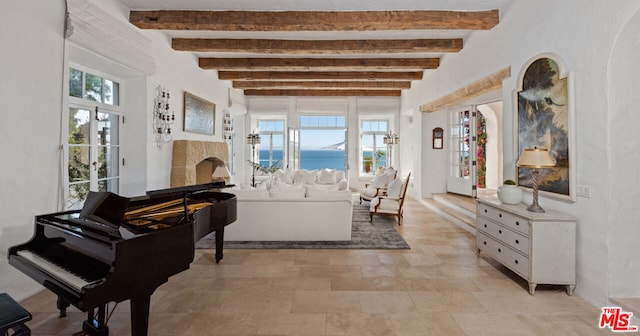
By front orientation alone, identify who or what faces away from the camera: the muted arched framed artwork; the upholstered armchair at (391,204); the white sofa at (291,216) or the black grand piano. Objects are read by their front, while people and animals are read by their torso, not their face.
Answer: the white sofa

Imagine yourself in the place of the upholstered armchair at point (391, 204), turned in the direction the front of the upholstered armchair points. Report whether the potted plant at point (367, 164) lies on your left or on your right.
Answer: on your right

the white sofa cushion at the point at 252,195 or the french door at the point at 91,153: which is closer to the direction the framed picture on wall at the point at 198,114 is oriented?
the white sofa cushion

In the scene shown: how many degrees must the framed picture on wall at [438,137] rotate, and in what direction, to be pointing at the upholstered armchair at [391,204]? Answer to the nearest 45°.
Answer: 0° — it already faces it

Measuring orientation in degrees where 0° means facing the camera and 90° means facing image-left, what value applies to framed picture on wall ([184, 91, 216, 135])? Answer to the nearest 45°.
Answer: approximately 315°

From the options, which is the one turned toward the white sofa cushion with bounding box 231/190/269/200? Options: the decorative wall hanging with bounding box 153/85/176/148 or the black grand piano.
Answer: the decorative wall hanging

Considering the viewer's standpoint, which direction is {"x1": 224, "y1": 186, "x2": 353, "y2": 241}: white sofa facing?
facing away from the viewer

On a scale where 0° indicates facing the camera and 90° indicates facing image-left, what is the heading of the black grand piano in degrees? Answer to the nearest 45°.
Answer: approximately 45°

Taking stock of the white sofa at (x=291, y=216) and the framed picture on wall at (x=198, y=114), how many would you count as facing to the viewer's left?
0

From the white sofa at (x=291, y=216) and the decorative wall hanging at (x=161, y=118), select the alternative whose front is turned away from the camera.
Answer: the white sofa
